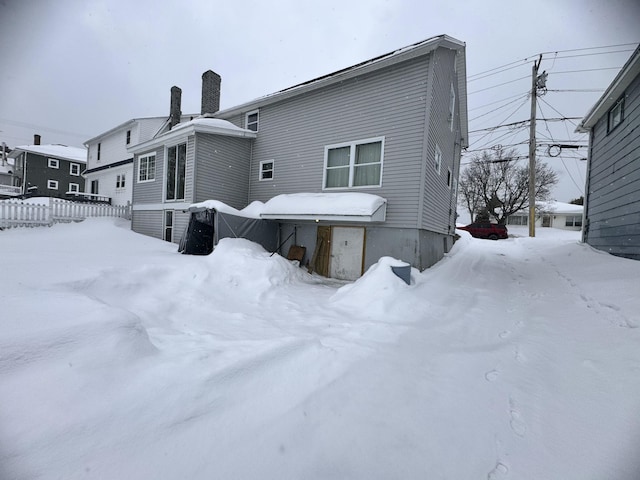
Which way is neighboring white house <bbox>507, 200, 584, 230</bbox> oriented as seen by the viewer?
toward the camera

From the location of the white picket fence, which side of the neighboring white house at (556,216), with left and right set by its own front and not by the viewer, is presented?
front

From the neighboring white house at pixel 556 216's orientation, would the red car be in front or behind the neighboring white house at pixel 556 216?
in front

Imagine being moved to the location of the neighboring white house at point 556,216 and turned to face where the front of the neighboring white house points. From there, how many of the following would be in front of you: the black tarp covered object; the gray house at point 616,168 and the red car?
3

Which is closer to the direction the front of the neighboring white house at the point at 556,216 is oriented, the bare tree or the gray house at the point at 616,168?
the gray house

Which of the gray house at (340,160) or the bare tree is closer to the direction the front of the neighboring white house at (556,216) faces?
the gray house

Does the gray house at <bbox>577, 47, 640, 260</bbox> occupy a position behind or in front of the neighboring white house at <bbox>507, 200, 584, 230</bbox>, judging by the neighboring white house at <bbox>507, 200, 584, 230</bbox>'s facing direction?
in front

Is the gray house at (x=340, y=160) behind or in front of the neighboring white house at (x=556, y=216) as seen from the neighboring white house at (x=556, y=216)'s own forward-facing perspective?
in front

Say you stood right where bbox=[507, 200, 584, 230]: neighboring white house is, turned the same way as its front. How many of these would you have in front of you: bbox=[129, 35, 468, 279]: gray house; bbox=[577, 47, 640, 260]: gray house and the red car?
3

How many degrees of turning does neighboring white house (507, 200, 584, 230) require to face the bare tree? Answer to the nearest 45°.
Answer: approximately 45° to its right

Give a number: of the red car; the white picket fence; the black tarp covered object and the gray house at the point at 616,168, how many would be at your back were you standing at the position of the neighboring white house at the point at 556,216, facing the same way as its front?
0

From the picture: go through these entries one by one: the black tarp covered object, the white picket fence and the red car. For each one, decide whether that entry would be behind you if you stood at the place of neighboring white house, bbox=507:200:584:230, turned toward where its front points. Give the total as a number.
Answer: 0

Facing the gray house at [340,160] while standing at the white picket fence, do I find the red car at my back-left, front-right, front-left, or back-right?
front-left

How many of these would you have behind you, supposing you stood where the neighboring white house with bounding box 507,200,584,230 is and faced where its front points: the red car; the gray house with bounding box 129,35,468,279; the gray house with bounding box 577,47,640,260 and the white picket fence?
0

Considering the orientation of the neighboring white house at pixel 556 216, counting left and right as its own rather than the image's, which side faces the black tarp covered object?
front
